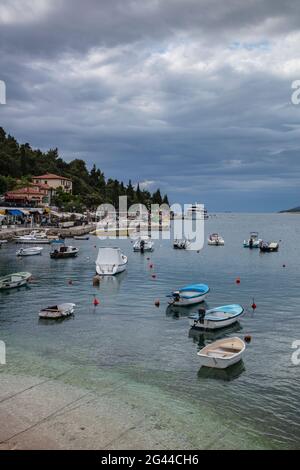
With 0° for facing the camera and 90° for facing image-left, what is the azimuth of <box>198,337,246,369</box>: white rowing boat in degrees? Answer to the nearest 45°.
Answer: approximately 225°

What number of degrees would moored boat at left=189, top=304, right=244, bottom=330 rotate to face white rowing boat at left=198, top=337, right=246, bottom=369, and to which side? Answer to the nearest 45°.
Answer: approximately 135° to its right

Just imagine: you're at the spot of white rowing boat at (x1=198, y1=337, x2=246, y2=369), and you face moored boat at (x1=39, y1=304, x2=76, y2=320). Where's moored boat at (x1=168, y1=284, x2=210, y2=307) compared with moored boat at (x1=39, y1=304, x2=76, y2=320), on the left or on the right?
right

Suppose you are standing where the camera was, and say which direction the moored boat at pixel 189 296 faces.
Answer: facing away from the viewer and to the right of the viewer

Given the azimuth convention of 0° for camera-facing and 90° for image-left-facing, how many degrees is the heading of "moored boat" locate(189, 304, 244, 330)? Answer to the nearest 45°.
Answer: approximately 225°

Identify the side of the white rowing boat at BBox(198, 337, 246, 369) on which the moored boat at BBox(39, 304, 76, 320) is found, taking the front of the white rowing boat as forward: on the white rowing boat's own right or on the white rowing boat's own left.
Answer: on the white rowing boat's own left
